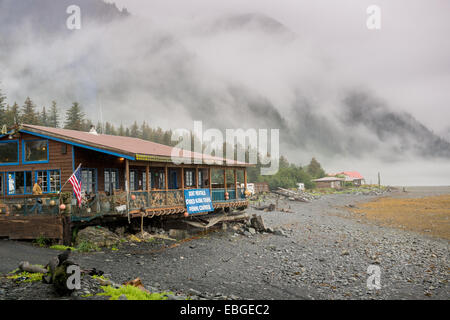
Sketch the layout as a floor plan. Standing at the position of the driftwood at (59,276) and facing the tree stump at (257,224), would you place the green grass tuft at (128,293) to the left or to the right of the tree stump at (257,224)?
right

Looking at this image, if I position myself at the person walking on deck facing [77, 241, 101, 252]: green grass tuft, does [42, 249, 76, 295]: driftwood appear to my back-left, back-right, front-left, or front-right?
front-right

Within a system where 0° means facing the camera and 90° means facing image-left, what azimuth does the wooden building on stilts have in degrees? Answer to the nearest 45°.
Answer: approximately 315°

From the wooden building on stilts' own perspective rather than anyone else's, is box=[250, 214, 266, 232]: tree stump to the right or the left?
on its left

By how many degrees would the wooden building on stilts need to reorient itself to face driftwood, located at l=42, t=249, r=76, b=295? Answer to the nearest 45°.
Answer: approximately 45° to its right

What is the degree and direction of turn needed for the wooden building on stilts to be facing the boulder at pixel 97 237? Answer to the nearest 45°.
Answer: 0° — it already faces it

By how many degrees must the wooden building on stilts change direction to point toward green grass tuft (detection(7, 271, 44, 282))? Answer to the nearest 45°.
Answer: approximately 45° to its right
